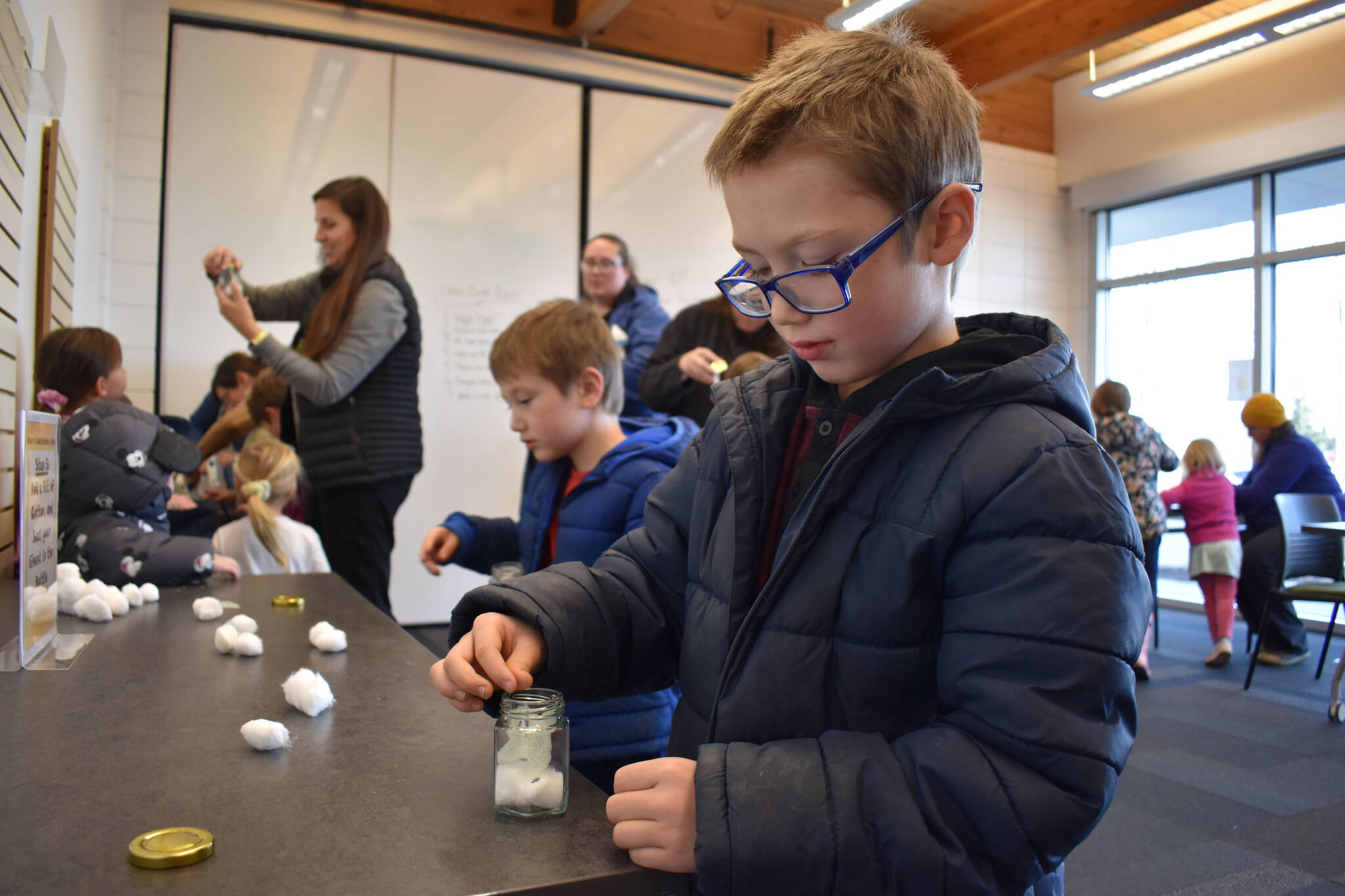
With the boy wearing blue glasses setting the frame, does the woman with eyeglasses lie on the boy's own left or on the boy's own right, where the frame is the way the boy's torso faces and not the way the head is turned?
on the boy's own right

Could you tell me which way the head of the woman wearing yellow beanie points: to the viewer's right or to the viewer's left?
to the viewer's left

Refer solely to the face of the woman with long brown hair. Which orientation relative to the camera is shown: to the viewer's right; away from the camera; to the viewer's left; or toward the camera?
to the viewer's left

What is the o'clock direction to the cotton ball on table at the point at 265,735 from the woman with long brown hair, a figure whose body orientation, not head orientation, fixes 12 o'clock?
The cotton ball on table is roughly at 9 o'clock from the woman with long brown hair.

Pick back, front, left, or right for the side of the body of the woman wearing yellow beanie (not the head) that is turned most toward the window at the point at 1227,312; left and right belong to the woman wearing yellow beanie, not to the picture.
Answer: right

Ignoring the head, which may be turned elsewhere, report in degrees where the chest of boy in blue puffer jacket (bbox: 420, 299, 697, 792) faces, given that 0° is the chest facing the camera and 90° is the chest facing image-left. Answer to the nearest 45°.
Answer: approximately 45°

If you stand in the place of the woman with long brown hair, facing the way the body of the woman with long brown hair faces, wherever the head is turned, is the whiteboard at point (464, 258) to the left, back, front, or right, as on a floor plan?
right

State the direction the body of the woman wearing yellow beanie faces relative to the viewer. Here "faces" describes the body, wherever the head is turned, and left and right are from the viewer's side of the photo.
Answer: facing to the left of the viewer

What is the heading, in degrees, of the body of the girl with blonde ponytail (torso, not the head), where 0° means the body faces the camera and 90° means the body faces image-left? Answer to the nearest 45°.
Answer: approximately 180°

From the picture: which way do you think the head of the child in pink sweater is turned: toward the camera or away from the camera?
away from the camera

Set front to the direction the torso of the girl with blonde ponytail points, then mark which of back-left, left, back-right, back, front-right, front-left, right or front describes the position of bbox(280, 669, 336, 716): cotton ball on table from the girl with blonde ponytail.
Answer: back

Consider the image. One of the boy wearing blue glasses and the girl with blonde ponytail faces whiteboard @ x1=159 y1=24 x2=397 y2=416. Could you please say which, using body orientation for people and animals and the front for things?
the girl with blonde ponytail
